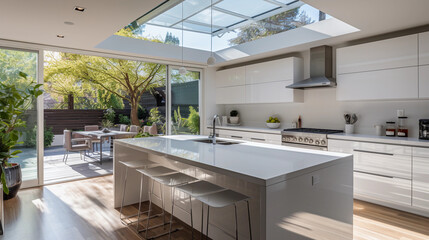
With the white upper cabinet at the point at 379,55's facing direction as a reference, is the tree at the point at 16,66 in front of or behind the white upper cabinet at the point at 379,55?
in front

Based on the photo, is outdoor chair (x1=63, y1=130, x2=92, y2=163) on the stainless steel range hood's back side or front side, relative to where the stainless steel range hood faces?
on the front side

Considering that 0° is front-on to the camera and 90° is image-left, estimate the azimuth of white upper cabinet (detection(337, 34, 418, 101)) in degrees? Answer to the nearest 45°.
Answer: approximately 45°

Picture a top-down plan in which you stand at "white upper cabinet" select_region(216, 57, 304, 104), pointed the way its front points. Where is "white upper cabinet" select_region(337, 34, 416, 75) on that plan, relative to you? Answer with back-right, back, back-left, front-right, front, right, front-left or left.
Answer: left

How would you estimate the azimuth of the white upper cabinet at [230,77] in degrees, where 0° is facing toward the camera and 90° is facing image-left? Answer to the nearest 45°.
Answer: approximately 45°

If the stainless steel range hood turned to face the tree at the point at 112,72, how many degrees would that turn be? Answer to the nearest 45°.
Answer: approximately 45° to its right

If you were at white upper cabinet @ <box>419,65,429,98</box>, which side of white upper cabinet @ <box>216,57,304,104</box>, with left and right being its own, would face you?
left

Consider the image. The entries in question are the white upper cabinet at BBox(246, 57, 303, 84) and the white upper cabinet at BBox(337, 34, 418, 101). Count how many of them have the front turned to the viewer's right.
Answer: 0

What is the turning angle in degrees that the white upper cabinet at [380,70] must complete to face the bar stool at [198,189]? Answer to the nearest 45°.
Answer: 0° — it already faces it

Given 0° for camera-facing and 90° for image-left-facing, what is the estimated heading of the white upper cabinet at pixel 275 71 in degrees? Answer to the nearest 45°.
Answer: approximately 45°

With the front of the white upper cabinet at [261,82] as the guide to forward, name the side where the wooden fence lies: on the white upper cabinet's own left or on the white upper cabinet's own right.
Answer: on the white upper cabinet's own right

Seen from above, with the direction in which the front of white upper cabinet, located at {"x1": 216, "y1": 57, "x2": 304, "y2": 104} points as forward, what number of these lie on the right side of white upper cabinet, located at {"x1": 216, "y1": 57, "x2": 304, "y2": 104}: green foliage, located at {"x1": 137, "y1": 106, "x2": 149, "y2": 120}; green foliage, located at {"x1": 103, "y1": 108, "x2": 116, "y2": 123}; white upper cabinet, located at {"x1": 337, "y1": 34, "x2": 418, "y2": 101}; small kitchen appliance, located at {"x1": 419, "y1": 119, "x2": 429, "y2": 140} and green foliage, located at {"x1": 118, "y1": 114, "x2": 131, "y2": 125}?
3
